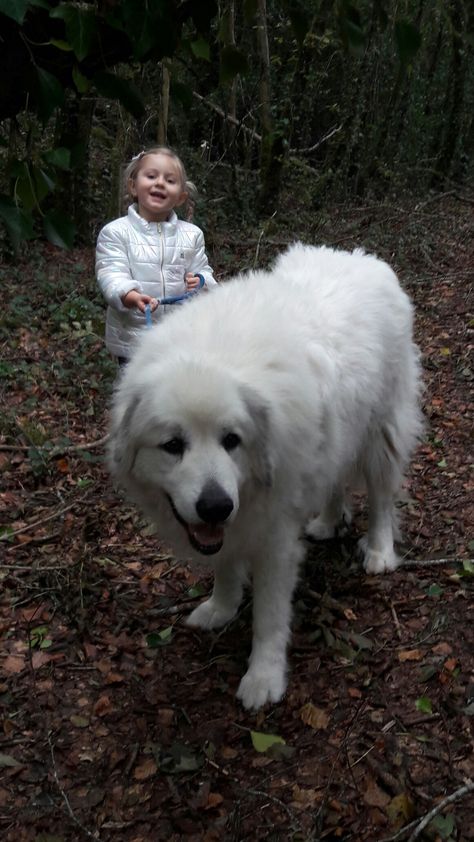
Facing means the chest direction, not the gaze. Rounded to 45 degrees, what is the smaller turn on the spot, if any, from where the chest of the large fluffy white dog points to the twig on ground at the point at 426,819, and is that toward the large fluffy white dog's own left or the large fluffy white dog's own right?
approximately 90° to the large fluffy white dog's own left

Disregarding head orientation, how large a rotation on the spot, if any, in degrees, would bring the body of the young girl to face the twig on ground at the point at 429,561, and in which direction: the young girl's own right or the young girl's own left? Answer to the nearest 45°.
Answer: approximately 45° to the young girl's own left

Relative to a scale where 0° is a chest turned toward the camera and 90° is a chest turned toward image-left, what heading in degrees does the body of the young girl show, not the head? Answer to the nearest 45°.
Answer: approximately 0°

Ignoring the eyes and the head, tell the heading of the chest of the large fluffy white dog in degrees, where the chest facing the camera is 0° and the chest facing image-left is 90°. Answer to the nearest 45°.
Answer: approximately 45°

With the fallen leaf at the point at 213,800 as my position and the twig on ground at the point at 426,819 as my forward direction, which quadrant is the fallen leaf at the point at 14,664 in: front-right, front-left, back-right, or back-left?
back-left

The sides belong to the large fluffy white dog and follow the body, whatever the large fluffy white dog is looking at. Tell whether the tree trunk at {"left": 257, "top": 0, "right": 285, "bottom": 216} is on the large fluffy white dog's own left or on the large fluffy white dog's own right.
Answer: on the large fluffy white dog's own right
